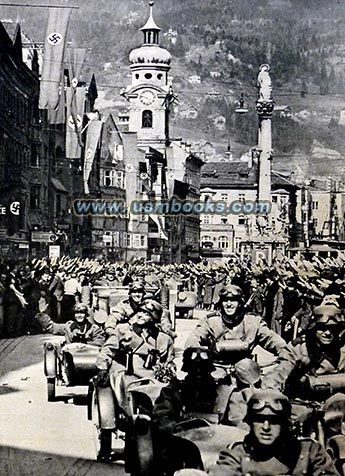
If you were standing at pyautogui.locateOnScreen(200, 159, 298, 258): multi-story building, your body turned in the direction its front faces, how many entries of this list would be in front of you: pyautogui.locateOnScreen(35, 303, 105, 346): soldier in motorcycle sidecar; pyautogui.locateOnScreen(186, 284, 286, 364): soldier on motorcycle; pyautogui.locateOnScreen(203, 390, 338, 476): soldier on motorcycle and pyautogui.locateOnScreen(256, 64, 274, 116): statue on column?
4

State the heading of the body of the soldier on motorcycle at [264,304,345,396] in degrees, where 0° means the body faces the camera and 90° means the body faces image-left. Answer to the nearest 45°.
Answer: approximately 0°

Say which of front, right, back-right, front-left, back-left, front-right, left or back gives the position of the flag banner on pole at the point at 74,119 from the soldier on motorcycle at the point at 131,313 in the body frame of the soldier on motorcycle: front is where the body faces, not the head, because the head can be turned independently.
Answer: back

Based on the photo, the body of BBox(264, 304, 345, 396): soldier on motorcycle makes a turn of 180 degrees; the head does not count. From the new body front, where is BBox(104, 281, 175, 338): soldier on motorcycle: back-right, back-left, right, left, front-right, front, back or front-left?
front-left

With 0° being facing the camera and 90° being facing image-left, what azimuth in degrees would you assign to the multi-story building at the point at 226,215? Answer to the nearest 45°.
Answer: approximately 0°

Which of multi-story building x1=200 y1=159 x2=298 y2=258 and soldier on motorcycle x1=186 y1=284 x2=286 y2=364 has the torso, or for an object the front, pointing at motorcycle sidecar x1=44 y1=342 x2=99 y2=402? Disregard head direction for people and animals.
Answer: the multi-story building
